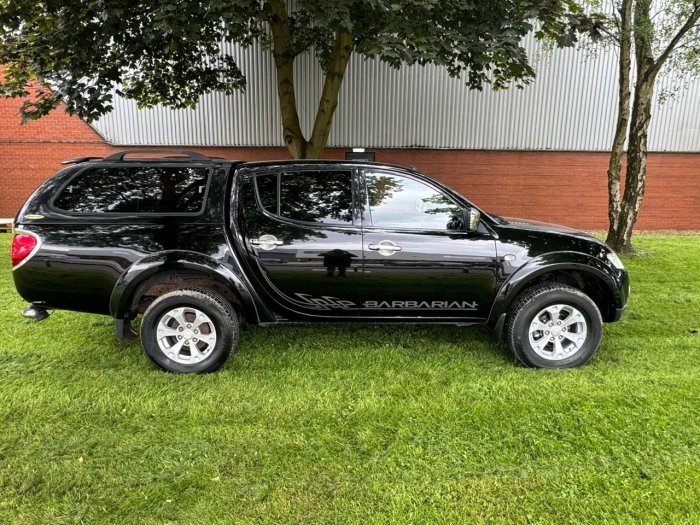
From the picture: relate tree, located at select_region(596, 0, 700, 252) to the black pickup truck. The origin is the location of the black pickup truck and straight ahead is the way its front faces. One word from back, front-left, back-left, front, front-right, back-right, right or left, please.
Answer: front-left

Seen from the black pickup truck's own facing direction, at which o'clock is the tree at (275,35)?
The tree is roughly at 9 o'clock from the black pickup truck.

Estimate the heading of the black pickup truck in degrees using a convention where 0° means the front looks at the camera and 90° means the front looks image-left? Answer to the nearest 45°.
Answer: approximately 270°
